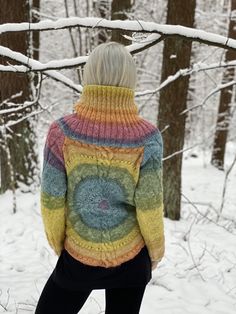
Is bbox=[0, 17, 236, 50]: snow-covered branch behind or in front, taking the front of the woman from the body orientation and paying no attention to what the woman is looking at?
in front

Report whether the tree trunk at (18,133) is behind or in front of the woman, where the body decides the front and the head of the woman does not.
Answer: in front

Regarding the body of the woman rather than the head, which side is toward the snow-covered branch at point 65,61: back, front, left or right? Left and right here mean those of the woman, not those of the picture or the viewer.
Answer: front

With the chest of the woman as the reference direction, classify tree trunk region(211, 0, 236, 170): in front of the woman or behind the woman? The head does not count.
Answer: in front

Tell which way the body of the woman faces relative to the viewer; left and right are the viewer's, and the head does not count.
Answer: facing away from the viewer

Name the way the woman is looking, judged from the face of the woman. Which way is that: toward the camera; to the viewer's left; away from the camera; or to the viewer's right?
away from the camera
